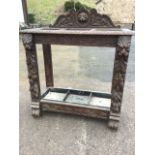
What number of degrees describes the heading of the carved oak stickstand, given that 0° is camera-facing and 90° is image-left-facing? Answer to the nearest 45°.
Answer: approximately 0°
